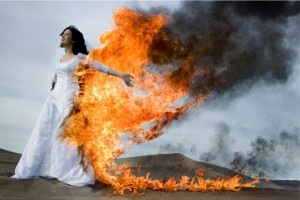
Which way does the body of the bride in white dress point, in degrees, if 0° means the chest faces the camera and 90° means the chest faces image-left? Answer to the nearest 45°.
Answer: approximately 45°
